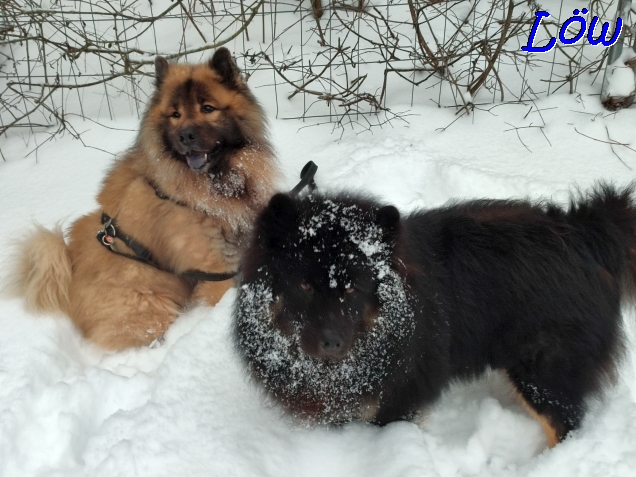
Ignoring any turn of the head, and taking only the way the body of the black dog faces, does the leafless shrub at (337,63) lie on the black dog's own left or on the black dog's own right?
on the black dog's own right

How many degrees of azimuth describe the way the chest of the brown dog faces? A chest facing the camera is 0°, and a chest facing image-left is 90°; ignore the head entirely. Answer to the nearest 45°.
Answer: approximately 270°

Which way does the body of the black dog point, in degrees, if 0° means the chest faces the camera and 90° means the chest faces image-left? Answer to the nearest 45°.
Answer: approximately 45°
